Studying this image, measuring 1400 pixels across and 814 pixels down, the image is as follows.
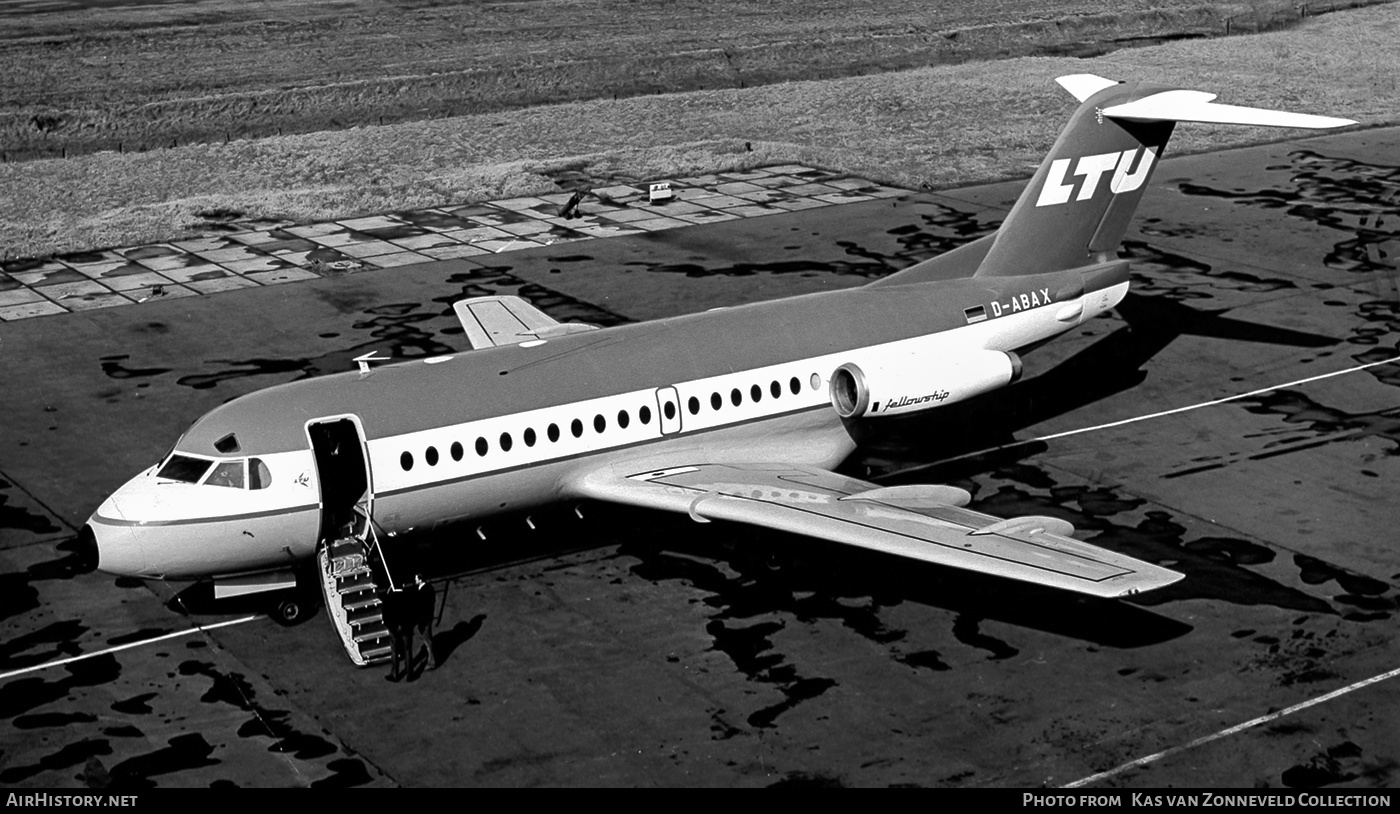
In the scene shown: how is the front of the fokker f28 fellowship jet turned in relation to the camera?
facing the viewer and to the left of the viewer
